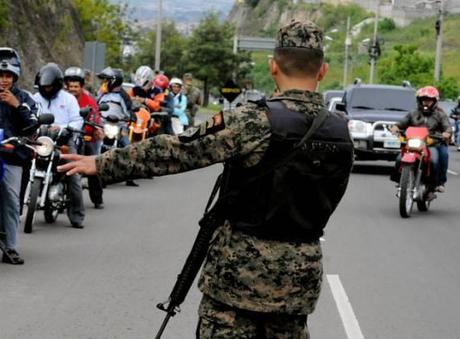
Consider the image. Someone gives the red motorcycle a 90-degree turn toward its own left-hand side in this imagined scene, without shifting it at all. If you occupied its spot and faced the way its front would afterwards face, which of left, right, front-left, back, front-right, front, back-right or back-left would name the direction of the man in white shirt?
back-right

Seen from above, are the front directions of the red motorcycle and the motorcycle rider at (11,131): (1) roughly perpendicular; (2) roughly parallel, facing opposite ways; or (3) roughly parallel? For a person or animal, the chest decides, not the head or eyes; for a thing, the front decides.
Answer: roughly parallel

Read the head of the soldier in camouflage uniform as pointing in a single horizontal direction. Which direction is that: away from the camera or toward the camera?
away from the camera

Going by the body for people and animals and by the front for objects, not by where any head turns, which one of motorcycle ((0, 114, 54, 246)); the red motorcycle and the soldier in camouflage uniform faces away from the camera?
the soldier in camouflage uniform

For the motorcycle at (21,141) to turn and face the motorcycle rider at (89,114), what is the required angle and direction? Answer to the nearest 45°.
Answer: approximately 180°

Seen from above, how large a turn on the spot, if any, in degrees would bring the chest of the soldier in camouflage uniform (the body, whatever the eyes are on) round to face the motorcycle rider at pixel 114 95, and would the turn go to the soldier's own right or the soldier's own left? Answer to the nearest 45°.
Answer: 0° — they already face them

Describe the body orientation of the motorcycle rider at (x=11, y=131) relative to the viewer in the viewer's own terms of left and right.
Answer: facing the viewer

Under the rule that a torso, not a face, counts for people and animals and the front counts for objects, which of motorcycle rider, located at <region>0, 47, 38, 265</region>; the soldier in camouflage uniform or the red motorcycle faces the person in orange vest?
the soldier in camouflage uniform

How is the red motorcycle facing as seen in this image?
toward the camera

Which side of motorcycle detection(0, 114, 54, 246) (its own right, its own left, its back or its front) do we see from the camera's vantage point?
front

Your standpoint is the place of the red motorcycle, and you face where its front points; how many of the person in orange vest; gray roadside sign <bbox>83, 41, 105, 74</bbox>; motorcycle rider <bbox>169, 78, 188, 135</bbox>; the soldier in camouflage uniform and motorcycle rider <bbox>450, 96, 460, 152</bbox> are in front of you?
1

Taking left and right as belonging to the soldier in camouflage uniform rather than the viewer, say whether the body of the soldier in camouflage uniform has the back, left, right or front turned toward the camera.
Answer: back

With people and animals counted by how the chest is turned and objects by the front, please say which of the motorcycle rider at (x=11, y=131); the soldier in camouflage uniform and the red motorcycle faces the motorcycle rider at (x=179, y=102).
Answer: the soldier in camouflage uniform
